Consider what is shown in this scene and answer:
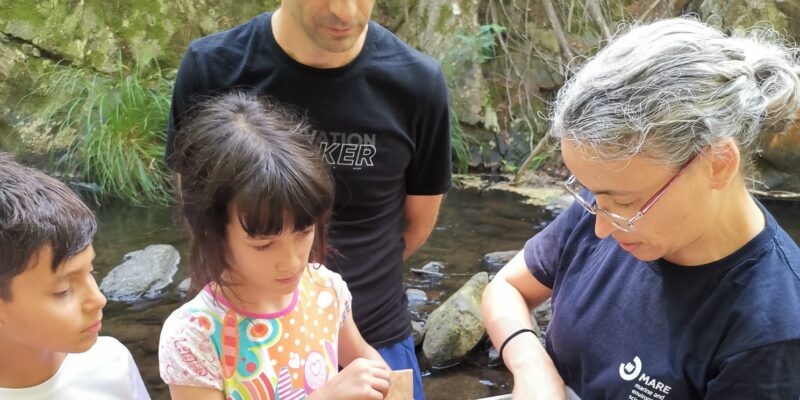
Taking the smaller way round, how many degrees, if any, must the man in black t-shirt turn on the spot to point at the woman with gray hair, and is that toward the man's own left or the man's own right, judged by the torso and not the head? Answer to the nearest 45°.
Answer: approximately 45° to the man's own left

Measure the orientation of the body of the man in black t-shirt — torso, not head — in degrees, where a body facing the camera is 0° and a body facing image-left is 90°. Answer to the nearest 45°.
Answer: approximately 0°

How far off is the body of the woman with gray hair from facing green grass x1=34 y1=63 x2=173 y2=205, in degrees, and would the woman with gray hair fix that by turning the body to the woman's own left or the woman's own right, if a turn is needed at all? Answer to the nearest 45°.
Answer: approximately 90° to the woman's own right

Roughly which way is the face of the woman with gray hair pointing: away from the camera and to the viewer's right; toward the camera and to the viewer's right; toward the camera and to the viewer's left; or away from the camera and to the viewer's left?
toward the camera and to the viewer's left

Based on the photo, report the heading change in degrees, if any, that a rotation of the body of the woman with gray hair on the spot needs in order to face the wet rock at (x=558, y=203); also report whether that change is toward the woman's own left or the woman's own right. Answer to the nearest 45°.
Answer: approximately 135° to the woman's own right

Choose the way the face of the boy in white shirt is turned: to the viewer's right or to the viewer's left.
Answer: to the viewer's right

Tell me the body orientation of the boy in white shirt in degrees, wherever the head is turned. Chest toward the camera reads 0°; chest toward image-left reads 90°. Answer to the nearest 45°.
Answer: approximately 315°

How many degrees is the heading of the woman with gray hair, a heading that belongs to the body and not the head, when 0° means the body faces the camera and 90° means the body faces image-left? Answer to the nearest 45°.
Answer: approximately 45°

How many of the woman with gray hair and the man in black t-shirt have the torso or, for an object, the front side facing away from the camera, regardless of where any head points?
0

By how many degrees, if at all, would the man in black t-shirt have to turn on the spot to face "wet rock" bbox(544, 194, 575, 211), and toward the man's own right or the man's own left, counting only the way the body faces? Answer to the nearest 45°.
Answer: approximately 135° to the man's own left

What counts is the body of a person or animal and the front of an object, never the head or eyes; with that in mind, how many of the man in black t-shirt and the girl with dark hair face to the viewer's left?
0

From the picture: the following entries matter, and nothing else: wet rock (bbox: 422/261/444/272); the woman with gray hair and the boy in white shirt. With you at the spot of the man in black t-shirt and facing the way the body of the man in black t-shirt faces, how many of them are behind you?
1

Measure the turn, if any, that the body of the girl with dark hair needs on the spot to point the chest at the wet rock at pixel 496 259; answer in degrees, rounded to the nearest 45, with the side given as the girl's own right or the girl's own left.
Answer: approximately 90° to the girl's own left
